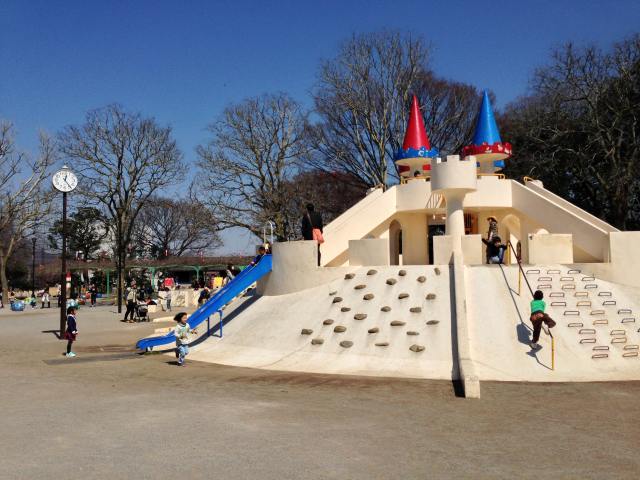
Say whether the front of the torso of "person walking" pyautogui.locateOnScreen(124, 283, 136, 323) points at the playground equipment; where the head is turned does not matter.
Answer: no

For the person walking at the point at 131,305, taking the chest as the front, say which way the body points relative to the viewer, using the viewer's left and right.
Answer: facing to the right of the viewer

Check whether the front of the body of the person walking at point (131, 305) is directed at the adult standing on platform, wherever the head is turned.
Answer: no

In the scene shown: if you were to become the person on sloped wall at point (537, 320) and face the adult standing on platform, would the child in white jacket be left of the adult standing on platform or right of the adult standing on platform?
left

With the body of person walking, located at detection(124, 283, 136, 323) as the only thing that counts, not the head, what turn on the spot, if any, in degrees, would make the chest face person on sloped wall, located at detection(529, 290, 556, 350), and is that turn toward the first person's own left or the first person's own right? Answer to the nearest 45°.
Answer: approximately 45° to the first person's own right
